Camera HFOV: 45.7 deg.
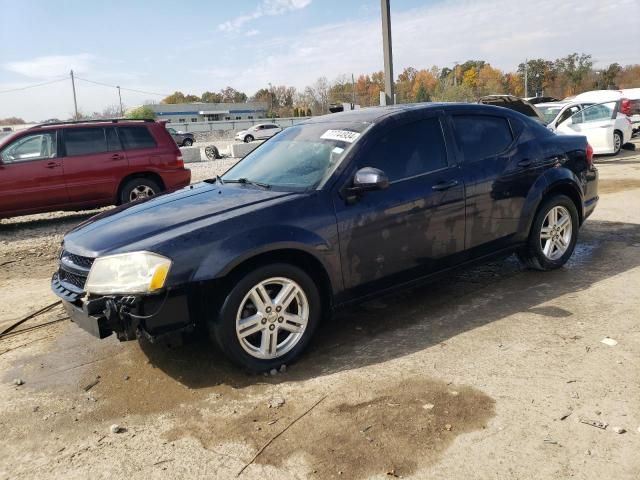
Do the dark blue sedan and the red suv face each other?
no

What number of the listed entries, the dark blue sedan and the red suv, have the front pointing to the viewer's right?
0

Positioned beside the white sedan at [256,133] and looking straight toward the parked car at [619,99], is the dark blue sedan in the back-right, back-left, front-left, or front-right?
front-right

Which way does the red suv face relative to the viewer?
to the viewer's left

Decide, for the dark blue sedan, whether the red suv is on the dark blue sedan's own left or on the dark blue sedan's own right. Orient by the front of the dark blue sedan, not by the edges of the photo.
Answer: on the dark blue sedan's own right

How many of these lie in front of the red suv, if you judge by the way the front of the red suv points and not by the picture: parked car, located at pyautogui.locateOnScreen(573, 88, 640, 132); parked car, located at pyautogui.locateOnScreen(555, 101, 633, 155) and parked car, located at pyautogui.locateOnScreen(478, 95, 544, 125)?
0

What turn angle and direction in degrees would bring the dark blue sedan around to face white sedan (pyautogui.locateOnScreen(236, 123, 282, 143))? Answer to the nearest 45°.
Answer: approximately 135° to its right

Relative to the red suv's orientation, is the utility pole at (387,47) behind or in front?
behind

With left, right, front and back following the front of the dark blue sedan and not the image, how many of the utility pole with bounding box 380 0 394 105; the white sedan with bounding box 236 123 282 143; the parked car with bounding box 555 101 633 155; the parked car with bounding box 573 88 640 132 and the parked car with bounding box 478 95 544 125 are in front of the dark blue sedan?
0

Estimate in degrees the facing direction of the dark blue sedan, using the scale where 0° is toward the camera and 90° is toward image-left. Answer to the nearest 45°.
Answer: approximately 45°

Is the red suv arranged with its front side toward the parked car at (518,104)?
no

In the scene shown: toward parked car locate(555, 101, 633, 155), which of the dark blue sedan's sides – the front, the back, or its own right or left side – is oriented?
back

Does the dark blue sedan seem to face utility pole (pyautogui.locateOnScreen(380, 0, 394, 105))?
no
